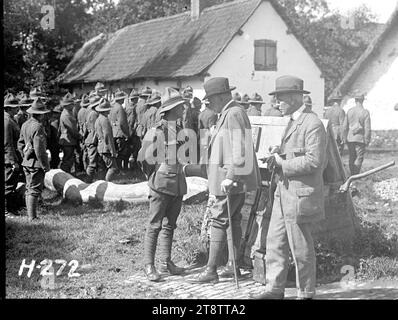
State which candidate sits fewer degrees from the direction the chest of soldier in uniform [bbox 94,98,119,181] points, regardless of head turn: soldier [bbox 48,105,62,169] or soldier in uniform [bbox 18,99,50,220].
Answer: the soldier

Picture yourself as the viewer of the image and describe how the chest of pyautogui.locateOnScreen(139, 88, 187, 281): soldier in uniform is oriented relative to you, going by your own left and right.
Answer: facing the viewer and to the right of the viewer

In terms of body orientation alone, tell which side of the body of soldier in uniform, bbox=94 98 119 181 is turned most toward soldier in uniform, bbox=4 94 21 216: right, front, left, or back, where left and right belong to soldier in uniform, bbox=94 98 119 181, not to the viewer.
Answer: back

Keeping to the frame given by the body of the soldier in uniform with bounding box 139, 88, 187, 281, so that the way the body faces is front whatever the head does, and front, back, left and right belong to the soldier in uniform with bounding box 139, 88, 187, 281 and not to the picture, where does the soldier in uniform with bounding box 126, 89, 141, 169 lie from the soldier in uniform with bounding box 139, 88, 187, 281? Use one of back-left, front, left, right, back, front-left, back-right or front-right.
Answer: back-left

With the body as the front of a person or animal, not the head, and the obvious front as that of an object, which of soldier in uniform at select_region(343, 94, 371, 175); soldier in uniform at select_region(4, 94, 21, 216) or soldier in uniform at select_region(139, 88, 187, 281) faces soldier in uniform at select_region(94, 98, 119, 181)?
soldier in uniform at select_region(4, 94, 21, 216)
